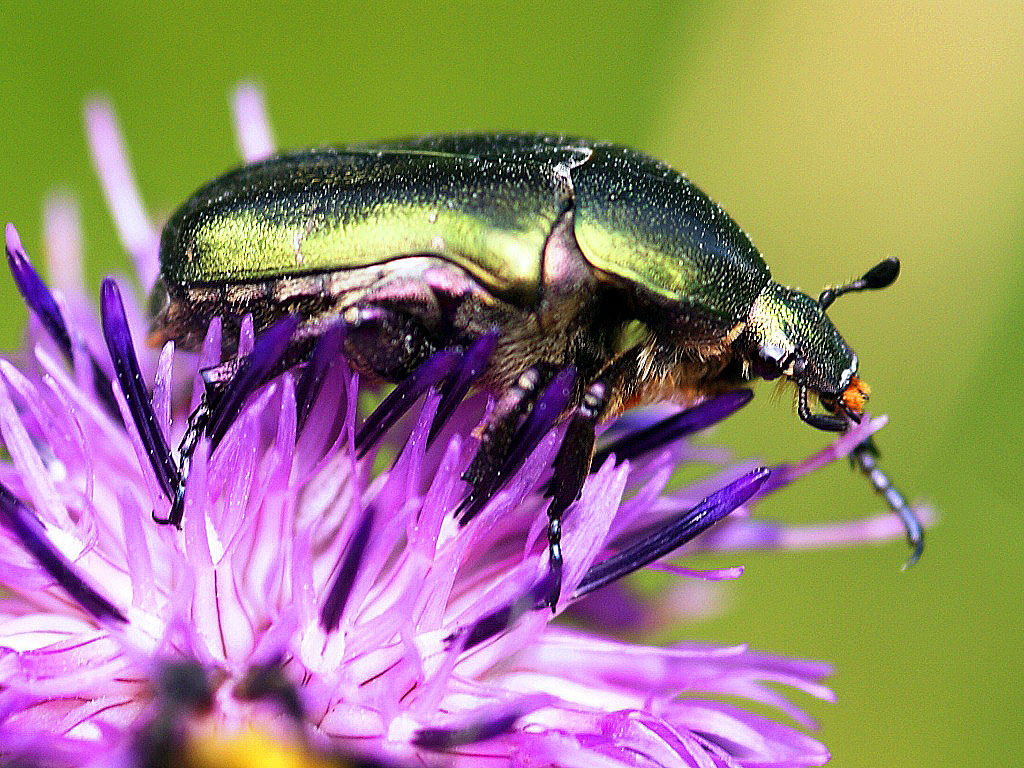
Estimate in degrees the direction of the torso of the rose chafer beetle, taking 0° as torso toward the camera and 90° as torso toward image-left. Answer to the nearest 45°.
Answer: approximately 270°
